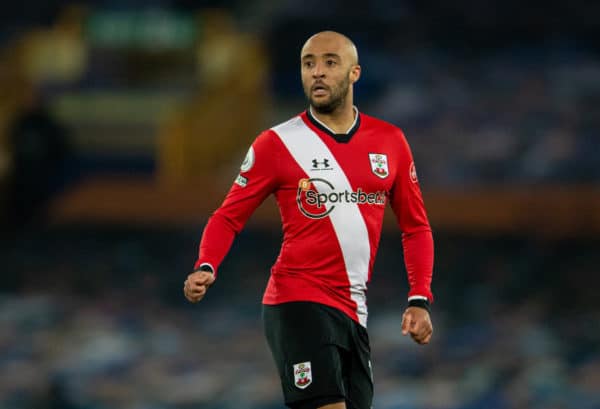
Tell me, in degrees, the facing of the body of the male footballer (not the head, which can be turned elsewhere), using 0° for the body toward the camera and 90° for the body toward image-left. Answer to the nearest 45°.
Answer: approximately 0°
